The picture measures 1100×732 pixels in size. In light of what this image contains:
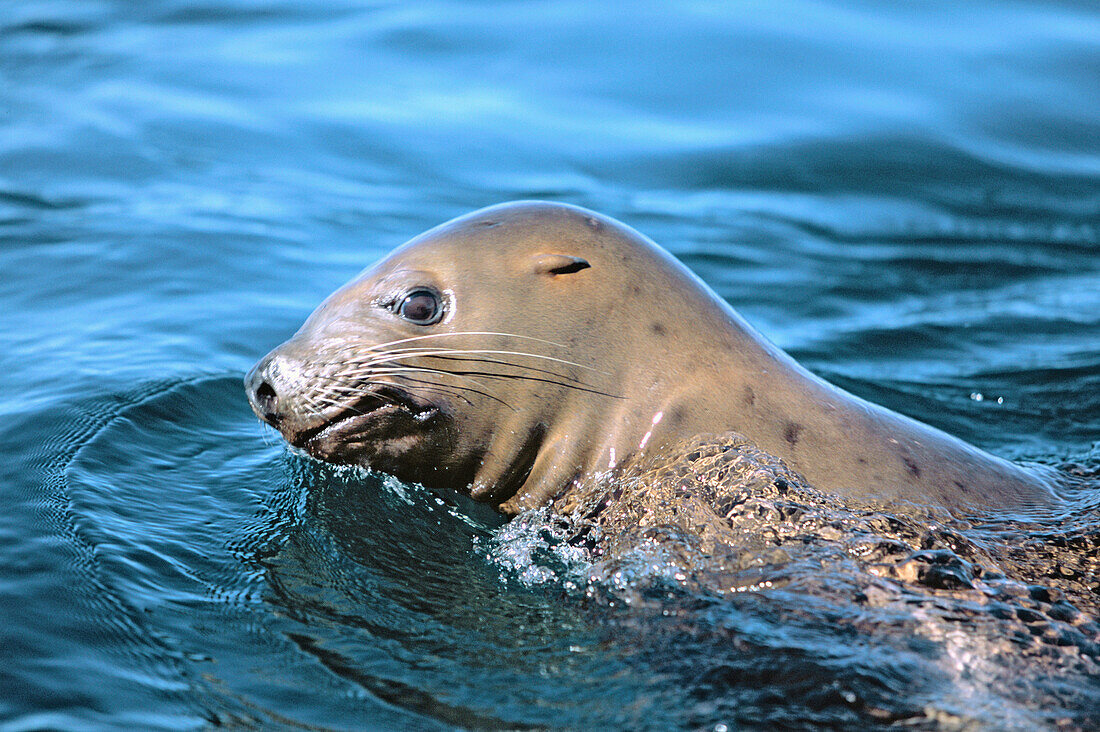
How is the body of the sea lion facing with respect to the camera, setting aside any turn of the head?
to the viewer's left
